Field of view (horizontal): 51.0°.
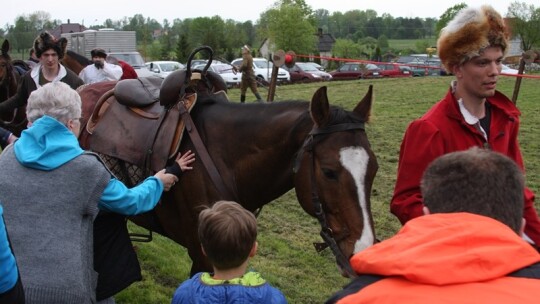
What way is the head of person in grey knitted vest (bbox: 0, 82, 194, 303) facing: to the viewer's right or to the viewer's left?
to the viewer's right

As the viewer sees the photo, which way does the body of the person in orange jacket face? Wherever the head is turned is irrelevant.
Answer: away from the camera

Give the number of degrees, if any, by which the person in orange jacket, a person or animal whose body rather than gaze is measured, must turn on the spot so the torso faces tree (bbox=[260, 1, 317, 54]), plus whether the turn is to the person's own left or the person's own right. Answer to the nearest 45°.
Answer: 0° — they already face it

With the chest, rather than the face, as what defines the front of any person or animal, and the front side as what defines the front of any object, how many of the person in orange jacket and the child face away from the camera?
2

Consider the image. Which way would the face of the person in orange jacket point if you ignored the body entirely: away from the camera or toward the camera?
away from the camera

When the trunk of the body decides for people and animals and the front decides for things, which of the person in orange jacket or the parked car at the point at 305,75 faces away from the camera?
the person in orange jacket

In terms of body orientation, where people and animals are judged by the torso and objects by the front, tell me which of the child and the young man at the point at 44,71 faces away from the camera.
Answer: the child

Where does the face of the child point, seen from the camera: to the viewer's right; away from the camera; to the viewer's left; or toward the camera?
away from the camera

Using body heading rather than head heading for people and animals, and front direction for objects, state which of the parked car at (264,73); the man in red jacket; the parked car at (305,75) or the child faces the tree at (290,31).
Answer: the child

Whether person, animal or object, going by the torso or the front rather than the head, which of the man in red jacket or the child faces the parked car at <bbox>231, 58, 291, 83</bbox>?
the child

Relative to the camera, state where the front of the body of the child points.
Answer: away from the camera
